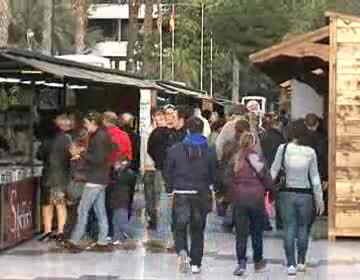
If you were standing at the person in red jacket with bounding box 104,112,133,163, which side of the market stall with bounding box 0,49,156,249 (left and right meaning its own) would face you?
front

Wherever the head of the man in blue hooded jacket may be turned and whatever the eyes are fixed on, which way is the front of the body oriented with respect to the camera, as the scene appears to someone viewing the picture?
away from the camera

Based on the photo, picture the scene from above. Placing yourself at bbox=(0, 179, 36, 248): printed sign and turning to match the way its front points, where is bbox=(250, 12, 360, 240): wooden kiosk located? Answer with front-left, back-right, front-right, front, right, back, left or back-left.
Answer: front-left

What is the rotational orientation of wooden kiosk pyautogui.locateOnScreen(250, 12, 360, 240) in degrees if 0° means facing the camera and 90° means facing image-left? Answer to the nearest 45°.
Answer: approximately 90°

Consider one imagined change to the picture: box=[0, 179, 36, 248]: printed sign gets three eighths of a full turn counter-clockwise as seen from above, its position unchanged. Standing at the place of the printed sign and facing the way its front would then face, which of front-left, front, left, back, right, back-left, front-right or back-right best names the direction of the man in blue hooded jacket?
back-right

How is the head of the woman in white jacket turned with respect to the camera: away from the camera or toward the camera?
away from the camera

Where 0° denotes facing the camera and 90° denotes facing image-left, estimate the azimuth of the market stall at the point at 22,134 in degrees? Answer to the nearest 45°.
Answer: approximately 315°

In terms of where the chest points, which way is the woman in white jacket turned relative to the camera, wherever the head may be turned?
away from the camera

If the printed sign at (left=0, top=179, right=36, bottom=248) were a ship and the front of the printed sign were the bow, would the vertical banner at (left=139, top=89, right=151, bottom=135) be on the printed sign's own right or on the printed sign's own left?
on the printed sign's own left

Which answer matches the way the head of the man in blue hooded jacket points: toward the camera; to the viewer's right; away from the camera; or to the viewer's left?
away from the camera

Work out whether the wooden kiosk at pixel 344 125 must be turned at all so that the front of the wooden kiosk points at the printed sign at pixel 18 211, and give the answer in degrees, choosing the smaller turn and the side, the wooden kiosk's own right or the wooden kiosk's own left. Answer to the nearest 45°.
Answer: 0° — it already faces it
